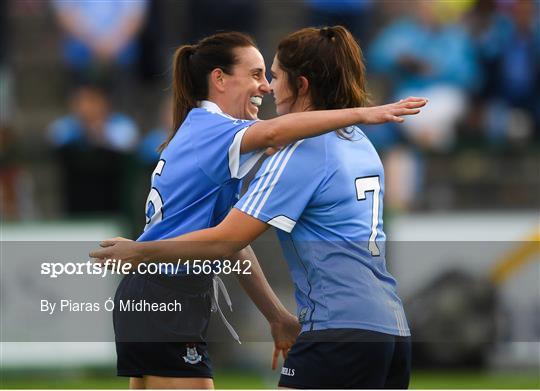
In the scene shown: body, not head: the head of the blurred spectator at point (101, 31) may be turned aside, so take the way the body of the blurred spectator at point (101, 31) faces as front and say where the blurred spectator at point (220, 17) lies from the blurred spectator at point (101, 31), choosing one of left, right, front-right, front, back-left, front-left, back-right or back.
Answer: left

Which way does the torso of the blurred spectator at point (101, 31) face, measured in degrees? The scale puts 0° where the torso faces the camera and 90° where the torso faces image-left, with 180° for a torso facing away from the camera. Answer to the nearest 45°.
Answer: approximately 0°

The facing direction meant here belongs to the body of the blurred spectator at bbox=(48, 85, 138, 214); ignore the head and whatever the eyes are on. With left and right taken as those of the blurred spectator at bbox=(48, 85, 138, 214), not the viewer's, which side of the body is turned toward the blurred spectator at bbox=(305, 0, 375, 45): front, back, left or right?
left

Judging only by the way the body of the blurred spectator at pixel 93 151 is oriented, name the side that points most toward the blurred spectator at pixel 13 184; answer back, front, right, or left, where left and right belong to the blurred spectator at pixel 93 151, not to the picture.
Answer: right

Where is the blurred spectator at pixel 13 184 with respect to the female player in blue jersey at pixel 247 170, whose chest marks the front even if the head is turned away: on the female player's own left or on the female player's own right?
on the female player's own left

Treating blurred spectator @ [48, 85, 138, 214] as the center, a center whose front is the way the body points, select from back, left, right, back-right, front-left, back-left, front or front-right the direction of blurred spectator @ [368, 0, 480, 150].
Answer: left
